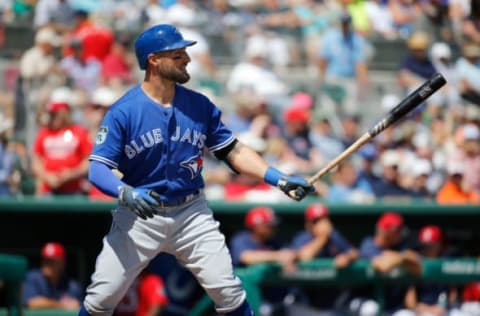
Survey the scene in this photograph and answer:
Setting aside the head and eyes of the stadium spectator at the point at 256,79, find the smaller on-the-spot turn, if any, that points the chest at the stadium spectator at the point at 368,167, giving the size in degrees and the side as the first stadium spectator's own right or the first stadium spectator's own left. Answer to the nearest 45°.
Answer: approximately 45° to the first stadium spectator's own left

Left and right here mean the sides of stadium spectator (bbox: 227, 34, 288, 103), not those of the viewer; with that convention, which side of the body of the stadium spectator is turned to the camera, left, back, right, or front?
front

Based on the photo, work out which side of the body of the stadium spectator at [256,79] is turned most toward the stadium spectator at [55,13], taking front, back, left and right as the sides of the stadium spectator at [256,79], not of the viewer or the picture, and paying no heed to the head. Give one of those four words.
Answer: right

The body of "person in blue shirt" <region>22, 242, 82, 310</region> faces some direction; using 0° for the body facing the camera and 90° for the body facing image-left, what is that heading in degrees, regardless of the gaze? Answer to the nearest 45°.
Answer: approximately 0°

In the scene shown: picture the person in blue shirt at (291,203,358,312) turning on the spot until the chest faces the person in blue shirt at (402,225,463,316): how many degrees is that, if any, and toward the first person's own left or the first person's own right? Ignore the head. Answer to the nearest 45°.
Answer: approximately 90° to the first person's own left

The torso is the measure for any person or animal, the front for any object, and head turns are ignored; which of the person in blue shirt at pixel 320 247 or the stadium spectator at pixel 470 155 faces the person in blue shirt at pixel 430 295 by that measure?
the stadium spectator

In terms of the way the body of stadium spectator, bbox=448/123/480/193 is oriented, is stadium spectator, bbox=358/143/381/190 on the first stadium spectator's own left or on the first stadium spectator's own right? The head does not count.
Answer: on the first stadium spectator's own right

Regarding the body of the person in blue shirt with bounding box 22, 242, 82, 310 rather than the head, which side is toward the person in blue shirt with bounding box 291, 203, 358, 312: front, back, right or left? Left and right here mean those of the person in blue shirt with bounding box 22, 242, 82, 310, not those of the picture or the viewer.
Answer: left

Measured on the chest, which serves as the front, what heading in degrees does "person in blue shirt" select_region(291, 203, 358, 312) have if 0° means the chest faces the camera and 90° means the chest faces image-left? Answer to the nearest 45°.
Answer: approximately 0°

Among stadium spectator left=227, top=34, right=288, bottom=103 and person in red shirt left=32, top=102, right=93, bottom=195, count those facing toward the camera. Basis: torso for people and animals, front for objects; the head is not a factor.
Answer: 2

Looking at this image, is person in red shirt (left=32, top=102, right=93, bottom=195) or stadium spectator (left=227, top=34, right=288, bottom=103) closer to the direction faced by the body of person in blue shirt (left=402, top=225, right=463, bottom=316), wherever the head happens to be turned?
the person in red shirt

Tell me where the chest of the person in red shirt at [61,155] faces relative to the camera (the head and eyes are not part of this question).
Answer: toward the camera

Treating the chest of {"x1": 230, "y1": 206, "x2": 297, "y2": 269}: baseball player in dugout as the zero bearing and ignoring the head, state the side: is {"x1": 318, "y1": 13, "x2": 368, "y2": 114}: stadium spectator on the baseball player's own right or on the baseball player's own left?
on the baseball player's own left
